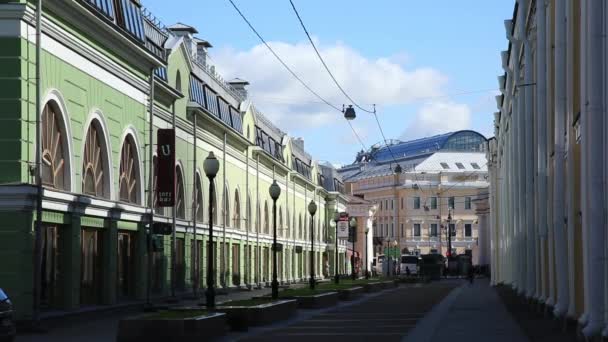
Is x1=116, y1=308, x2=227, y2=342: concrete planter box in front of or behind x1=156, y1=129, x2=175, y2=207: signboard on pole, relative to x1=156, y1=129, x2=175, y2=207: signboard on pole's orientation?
in front

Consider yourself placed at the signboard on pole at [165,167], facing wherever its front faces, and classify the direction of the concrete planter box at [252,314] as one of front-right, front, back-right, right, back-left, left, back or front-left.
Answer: front

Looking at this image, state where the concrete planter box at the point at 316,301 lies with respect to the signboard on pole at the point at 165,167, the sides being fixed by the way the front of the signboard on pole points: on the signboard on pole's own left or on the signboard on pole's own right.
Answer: on the signboard on pole's own left

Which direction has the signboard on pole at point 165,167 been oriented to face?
toward the camera
